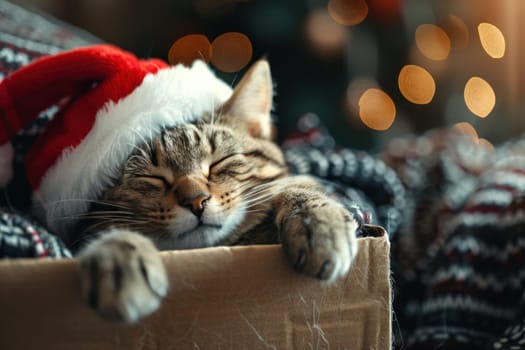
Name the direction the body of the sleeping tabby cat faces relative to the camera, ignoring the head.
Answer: toward the camera
